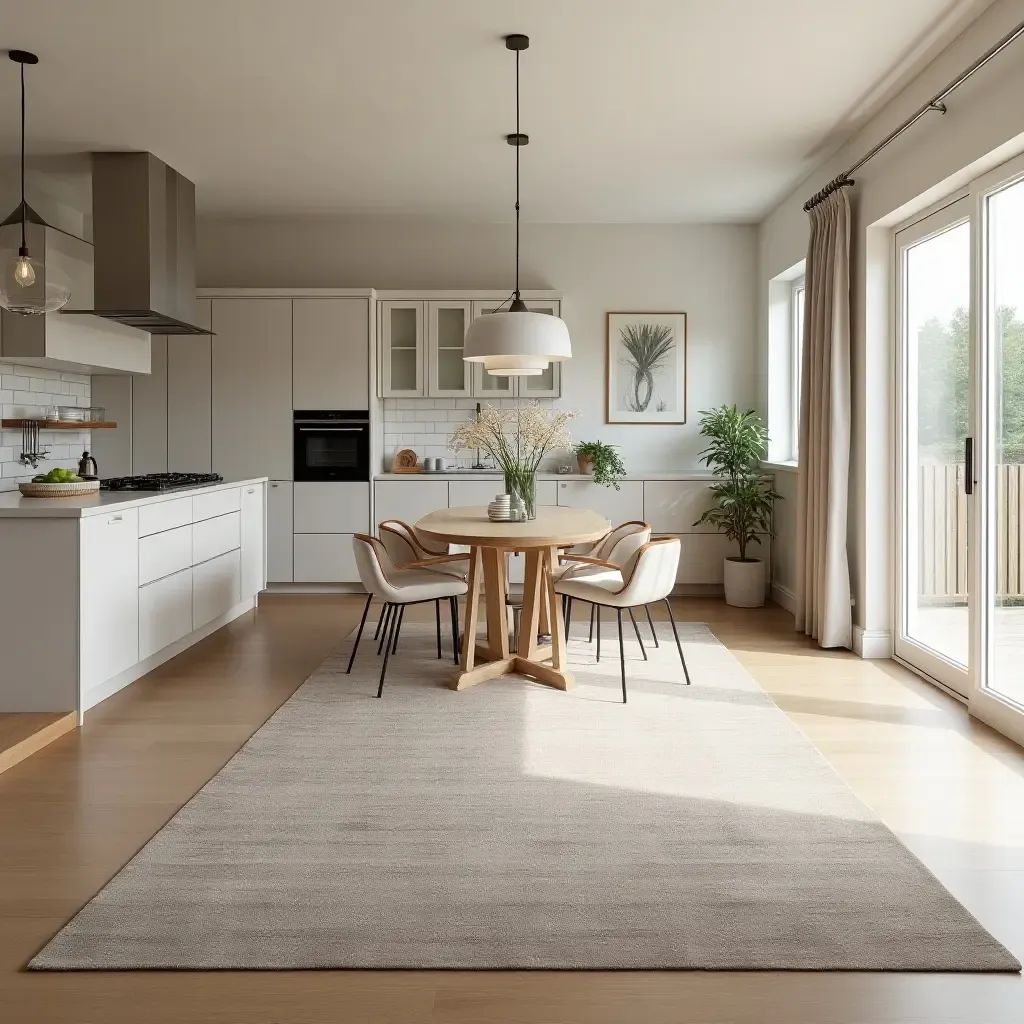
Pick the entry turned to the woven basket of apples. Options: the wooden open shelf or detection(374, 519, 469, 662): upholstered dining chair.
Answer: the wooden open shelf

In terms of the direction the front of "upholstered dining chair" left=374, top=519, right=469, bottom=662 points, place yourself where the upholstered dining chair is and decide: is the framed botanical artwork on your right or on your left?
on your left

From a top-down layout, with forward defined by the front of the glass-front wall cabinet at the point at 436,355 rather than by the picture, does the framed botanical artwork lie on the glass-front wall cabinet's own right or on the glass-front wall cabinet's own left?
on the glass-front wall cabinet's own left

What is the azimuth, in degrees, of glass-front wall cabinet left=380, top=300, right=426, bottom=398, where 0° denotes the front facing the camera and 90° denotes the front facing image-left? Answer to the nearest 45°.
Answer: approximately 0°
